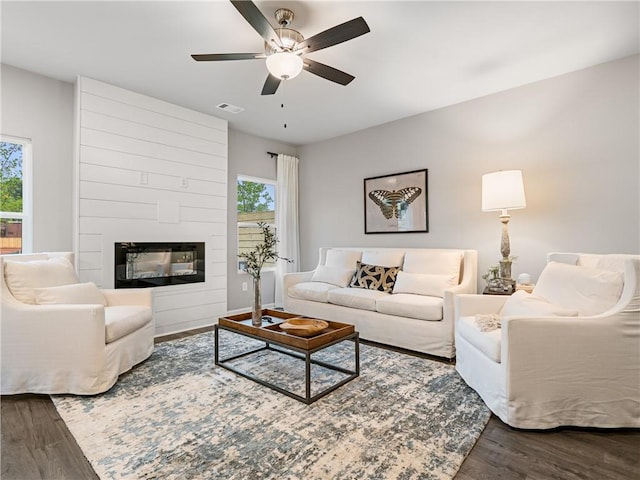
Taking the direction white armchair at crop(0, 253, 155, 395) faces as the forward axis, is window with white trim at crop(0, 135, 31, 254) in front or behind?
behind

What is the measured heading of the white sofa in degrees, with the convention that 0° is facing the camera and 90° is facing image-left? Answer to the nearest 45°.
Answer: approximately 45°

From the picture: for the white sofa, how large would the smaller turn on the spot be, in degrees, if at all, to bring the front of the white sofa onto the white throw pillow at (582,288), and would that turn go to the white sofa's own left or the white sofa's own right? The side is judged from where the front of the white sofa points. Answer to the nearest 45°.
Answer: approximately 90° to the white sofa's own left

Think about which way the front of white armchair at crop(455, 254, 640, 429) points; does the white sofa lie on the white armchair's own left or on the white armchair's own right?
on the white armchair's own right

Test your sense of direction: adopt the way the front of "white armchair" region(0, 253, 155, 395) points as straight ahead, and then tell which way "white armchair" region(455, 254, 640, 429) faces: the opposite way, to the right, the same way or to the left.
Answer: the opposite way

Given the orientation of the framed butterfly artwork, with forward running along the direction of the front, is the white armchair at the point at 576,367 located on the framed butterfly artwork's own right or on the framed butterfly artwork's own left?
on the framed butterfly artwork's own left

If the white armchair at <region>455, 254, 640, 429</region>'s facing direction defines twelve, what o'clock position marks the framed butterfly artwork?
The framed butterfly artwork is roughly at 3 o'clock from the white armchair.

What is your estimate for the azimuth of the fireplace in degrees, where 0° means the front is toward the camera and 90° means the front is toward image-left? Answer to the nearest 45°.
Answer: approximately 315°

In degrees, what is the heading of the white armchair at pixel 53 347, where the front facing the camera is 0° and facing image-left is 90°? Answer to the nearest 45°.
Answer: approximately 315°
